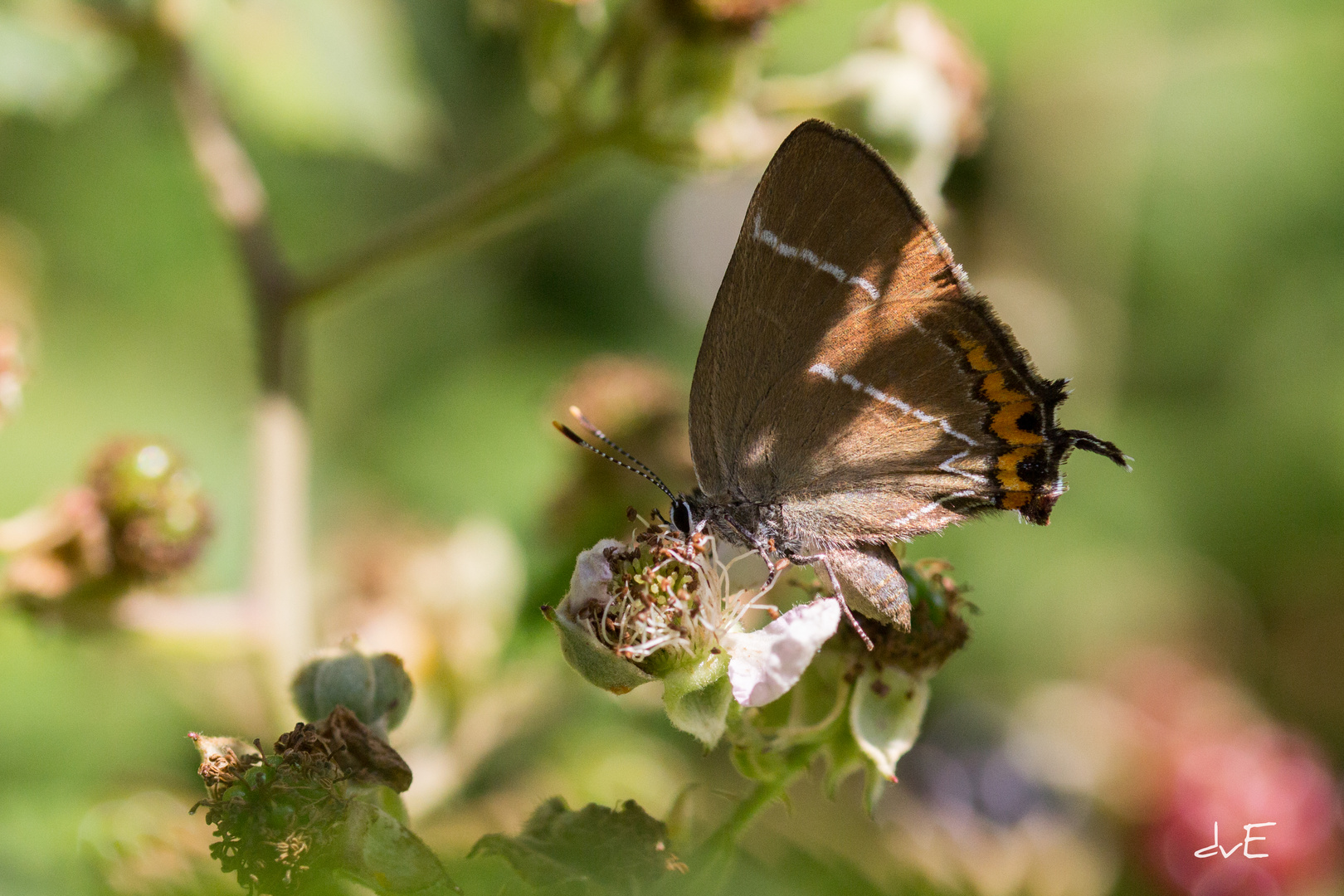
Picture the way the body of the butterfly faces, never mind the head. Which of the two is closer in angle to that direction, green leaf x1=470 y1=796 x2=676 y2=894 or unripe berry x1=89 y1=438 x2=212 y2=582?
the unripe berry

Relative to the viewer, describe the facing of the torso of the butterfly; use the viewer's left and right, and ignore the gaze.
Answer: facing to the left of the viewer

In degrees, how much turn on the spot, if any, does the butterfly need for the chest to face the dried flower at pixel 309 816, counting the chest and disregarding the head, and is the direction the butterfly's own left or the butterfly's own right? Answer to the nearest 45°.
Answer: approximately 45° to the butterfly's own left

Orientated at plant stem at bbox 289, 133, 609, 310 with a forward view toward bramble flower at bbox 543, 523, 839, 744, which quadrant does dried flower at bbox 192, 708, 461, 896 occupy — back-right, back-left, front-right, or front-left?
front-right

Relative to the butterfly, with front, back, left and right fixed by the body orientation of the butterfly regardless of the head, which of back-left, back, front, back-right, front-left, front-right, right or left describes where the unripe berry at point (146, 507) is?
front
